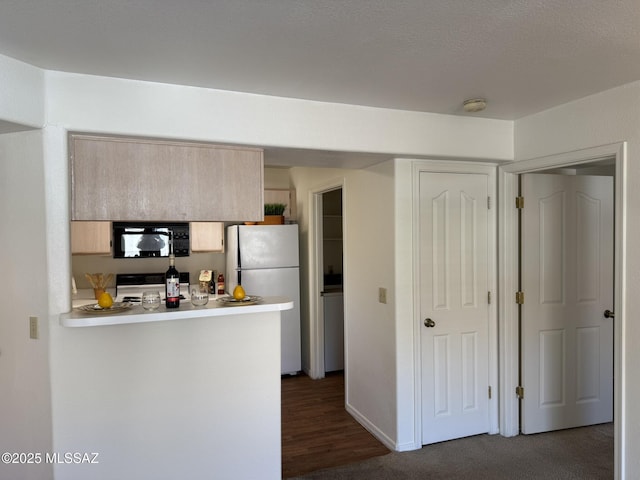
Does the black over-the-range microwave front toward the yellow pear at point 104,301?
yes

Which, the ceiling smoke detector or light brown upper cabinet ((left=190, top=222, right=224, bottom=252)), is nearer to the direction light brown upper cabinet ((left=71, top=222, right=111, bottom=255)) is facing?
the ceiling smoke detector

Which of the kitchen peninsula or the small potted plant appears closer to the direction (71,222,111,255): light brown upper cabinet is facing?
the kitchen peninsula

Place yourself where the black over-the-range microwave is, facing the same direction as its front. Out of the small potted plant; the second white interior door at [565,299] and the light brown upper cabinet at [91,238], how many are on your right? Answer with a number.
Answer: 1

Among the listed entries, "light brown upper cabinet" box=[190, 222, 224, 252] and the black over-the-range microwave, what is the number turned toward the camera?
2

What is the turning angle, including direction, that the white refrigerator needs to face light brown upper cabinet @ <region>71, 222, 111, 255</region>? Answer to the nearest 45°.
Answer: approximately 90° to its right

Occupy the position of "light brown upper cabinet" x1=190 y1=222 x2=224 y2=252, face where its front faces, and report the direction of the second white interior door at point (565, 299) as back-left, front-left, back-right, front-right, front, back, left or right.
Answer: front-left

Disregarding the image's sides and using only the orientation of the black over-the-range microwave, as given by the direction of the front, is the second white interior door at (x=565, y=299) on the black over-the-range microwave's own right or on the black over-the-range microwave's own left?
on the black over-the-range microwave's own left

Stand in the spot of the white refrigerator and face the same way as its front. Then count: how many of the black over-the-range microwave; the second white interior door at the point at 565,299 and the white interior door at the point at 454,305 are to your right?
1

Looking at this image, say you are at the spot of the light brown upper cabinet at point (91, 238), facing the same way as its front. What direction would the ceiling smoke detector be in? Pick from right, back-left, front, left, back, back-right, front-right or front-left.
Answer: front-left

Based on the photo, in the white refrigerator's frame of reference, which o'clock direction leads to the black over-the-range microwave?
The black over-the-range microwave is roughly at 3 o'clock from the white refrigerator.

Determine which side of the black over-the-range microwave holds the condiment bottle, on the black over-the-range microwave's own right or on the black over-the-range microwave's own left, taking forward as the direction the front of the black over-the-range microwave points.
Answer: on the black over-the-range microwave's own left
